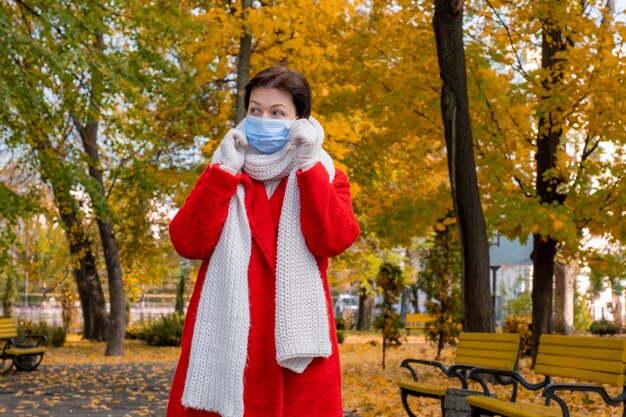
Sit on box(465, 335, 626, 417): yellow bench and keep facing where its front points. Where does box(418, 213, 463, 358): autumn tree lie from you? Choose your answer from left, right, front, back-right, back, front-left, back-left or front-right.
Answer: back-right

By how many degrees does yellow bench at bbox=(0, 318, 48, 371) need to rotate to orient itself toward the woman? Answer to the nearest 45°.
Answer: approximately 45° to its right

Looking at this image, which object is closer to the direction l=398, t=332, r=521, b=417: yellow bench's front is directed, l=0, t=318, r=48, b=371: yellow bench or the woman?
the woman

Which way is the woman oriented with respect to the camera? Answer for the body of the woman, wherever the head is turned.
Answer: toward the camera

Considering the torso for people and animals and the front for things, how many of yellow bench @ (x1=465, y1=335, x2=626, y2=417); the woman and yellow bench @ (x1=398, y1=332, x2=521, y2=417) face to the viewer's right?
0

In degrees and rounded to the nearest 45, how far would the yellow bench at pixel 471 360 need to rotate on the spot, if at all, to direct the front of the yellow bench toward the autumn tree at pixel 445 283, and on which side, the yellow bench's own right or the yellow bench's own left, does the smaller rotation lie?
approximately 135° to the yellow bench's own right

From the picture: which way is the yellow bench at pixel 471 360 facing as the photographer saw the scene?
facing the viewer and to the left of the viewer

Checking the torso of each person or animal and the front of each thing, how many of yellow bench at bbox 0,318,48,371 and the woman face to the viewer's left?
0

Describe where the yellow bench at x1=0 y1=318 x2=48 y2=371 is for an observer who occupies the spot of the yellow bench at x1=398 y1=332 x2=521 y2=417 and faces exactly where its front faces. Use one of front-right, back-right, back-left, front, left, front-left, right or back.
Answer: right

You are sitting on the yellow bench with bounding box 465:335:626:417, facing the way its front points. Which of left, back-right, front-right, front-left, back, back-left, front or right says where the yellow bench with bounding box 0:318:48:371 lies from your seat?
right

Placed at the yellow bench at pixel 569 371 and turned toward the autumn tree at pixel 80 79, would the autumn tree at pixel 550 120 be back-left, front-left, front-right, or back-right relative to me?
front-right

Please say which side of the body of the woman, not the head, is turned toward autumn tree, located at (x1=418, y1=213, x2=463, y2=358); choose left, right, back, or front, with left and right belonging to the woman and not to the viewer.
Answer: back

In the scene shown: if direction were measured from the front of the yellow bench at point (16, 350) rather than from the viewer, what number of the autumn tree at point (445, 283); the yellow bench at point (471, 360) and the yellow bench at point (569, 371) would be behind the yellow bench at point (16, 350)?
0

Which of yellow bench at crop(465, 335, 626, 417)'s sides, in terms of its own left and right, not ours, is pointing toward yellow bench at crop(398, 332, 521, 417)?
right
